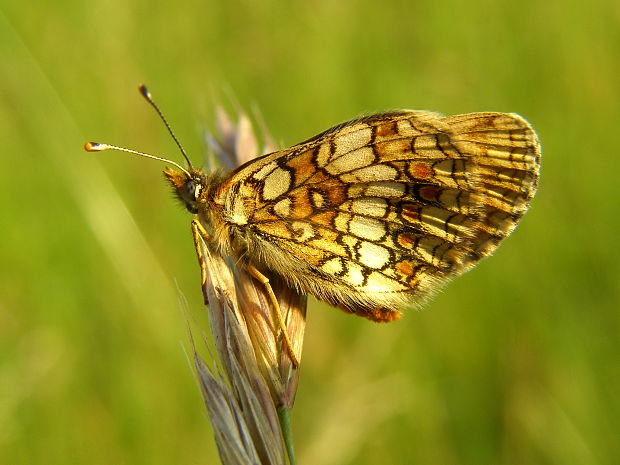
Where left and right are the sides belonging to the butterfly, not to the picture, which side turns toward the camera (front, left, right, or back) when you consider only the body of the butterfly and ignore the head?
left
